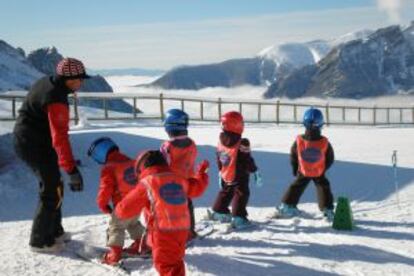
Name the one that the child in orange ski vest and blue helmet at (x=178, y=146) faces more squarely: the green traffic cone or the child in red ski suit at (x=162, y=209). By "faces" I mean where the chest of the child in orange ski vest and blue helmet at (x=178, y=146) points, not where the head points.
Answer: the green traffic cone

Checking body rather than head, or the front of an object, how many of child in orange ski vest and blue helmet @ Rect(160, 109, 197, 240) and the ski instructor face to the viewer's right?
1

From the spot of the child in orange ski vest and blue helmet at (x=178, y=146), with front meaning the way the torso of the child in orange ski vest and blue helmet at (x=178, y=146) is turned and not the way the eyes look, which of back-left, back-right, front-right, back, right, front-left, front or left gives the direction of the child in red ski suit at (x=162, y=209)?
back

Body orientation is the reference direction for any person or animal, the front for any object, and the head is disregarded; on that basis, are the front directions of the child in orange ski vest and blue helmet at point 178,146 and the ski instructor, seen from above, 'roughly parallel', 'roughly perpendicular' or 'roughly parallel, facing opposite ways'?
roughly perpendicular

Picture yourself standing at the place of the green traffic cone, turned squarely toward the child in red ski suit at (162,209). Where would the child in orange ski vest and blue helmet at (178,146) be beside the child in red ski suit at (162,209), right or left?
right

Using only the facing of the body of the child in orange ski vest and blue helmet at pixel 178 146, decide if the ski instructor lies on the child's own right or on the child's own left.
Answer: on the child's own left

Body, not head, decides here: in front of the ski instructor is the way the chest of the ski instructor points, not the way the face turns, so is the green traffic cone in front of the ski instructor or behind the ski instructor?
in front

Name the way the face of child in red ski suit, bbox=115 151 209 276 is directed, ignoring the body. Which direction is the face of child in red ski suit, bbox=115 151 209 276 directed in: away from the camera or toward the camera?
away from the camera

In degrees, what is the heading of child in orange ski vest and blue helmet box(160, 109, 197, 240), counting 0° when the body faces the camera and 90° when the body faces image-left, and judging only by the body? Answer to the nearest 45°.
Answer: approximately 180°

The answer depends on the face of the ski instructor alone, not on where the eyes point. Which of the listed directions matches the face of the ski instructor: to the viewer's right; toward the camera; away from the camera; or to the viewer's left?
to the viewer's right

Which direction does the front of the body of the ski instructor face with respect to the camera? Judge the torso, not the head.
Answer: to the viewer's right

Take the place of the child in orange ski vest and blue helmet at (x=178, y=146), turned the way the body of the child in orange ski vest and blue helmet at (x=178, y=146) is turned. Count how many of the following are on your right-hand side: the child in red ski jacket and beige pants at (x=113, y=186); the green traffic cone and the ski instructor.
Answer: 1
